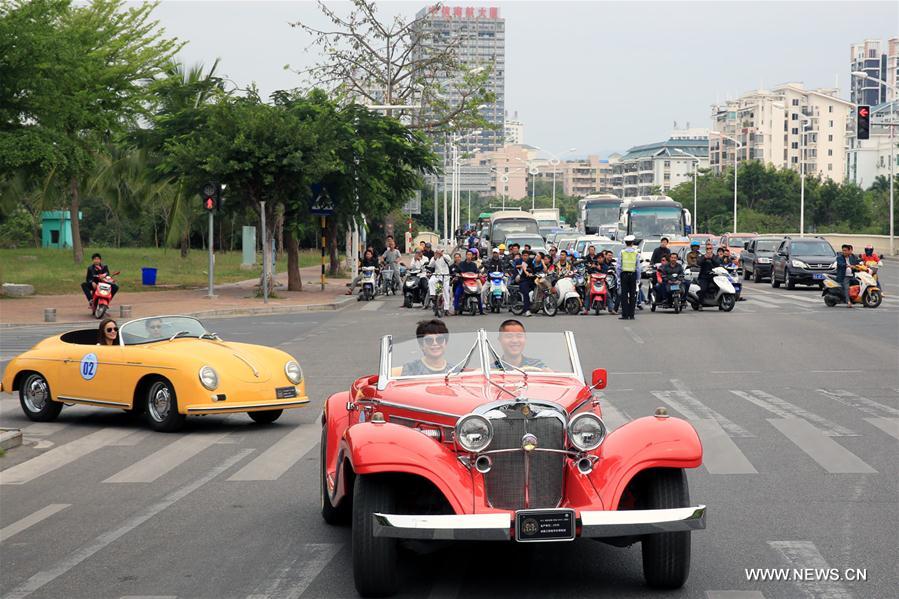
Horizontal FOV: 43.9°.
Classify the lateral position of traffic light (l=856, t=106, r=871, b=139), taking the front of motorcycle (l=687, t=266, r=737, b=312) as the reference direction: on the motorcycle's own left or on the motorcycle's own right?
on the motorcycle's own left

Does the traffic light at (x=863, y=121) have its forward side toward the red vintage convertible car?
yes

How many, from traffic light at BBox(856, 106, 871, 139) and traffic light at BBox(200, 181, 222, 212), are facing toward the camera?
2

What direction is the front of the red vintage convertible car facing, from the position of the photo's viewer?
facing the viewer

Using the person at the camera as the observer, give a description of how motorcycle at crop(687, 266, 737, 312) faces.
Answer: facing the viewer and to the right of the viewer

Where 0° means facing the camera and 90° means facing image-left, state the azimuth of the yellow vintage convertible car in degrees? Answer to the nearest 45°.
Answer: approximately 315°

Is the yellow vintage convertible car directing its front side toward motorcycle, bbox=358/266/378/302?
no

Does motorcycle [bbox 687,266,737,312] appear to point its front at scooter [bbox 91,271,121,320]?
no

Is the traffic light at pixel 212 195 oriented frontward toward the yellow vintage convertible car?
yes
